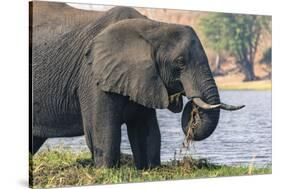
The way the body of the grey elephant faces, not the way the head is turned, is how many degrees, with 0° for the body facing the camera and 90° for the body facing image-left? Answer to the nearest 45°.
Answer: approximately 270°
